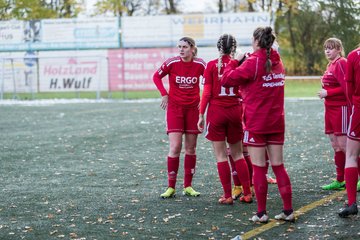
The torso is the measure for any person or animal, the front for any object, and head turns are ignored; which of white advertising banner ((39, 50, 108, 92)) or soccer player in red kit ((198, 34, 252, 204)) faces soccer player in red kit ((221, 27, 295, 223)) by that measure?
the white advertising banner

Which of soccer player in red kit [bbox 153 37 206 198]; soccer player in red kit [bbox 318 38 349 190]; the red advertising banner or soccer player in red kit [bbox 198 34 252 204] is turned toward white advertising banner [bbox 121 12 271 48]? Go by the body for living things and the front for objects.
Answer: soccer player in red kit [bbox 198 34 252 204]

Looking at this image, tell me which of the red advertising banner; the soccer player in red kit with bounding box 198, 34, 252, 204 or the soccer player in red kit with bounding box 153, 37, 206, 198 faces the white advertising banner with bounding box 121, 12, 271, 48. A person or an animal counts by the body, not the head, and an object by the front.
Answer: the soccer player in red kit with bounding box 198, 34, 252, 204

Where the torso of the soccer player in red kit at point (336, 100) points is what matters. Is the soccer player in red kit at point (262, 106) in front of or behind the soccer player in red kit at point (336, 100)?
in front

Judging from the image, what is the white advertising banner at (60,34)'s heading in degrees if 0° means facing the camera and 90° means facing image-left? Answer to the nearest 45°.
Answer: approximately 0°

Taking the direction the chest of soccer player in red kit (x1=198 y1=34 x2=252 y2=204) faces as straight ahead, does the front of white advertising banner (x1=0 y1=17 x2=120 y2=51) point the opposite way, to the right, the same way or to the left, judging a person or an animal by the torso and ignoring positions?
the opposite way

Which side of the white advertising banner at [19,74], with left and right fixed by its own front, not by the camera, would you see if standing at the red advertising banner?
left

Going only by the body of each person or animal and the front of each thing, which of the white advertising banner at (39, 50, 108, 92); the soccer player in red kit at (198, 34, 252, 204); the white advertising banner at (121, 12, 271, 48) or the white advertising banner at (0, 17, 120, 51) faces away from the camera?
the soccer player in red kit

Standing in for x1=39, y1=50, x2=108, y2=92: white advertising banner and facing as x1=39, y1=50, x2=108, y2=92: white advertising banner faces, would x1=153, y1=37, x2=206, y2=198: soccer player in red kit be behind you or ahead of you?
ahead

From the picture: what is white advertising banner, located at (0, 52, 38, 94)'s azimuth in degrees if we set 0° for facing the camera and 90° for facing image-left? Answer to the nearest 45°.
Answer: approximately 0°

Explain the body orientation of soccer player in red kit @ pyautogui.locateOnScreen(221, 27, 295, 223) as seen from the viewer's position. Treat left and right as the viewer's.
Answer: facing away from the viewer and to the left of the viewer

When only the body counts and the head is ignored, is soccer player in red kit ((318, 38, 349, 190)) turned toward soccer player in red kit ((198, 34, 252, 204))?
yes

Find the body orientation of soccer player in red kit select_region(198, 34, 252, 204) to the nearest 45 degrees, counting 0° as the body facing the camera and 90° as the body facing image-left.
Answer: approximately 180°

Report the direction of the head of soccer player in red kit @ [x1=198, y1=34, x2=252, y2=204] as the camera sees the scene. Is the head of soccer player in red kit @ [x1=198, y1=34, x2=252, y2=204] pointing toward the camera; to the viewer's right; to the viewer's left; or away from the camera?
away from the camera

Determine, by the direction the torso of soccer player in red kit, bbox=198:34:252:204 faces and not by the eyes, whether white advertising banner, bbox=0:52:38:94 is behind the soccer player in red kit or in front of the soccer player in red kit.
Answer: in front
